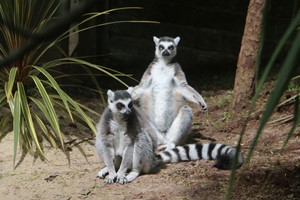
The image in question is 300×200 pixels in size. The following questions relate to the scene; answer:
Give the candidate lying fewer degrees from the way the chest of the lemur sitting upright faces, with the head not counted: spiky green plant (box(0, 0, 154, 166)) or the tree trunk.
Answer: the spiky green plant

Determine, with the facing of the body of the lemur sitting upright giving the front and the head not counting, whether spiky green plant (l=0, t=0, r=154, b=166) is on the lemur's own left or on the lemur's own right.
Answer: on the lemur's own right

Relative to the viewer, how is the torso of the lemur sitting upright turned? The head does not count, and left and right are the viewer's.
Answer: facing the viewer

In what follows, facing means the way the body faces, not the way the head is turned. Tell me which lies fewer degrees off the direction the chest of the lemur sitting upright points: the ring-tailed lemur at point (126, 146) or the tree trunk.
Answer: the ring-tailed lemur

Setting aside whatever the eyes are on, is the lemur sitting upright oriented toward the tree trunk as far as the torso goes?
no

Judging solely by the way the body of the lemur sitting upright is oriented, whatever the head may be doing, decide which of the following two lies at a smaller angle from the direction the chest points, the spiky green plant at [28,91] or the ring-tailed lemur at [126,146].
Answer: the ring-tailed lemur

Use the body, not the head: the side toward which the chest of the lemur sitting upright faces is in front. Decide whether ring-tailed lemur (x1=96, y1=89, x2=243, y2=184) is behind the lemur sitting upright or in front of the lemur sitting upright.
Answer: in front
